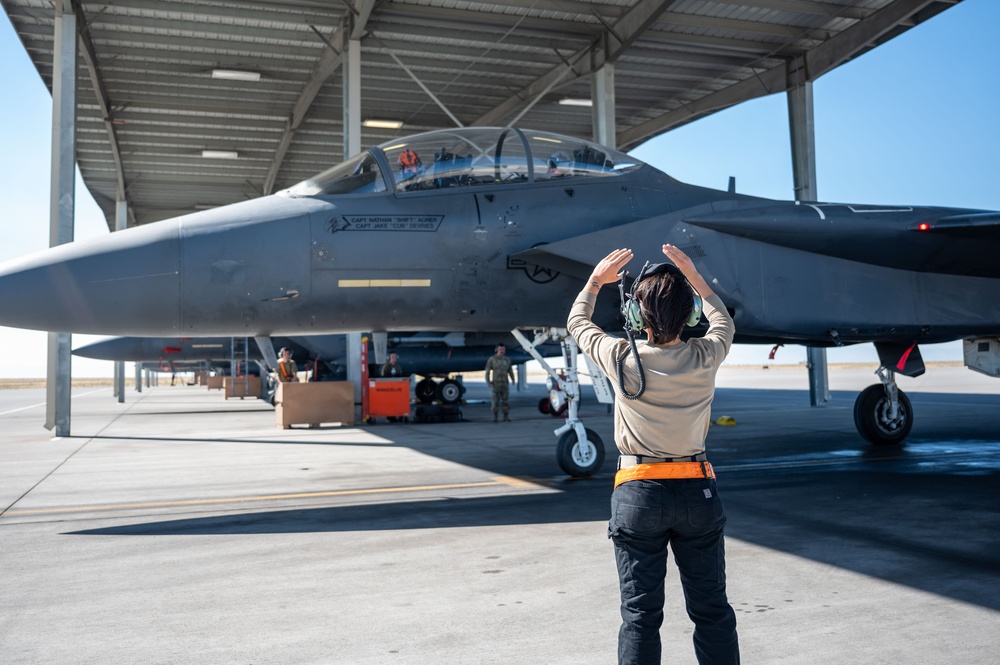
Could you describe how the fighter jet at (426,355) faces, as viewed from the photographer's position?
facing to the left of the viewer

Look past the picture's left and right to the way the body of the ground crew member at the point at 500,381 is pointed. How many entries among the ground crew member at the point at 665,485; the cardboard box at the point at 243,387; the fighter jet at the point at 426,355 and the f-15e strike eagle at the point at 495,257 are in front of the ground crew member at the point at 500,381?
2

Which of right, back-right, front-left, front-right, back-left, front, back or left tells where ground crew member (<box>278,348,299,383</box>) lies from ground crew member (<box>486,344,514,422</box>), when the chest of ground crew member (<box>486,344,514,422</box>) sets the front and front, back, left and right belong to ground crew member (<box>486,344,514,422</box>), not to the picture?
right

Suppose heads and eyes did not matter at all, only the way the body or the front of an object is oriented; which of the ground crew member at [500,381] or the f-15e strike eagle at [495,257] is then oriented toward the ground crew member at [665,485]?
the ground crew member at [500,381]

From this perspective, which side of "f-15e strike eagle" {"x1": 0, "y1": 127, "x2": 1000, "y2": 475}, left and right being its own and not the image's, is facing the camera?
left

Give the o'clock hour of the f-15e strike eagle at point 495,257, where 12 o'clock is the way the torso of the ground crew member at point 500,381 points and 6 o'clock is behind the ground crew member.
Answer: The f-15e strike eagle is roughly at 12 o'clock from the ground crew member.

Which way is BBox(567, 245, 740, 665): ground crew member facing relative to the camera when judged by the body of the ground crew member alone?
away from the camera

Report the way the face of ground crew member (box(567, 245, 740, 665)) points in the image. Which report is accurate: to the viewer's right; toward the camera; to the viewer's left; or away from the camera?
away from the camera

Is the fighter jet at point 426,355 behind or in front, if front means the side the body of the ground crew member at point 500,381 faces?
behind

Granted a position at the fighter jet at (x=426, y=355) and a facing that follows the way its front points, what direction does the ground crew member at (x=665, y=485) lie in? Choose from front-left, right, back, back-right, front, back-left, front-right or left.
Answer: left

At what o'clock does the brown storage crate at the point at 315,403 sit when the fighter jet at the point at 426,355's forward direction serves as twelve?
The brown storage crate is roughly at 10 o'clock from the fighter jet.

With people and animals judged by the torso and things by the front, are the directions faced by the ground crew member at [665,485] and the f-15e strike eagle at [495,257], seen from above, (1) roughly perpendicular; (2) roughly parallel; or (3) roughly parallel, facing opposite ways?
roughly perpendicular

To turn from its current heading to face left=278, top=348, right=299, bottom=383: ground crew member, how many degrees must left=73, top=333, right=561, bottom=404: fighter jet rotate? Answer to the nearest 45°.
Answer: approximately 45° to its left

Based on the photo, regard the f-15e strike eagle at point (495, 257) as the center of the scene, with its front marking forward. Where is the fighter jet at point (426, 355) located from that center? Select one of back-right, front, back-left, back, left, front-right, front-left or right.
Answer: right

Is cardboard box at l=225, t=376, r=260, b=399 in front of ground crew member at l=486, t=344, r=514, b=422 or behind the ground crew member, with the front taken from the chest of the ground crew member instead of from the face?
behind
